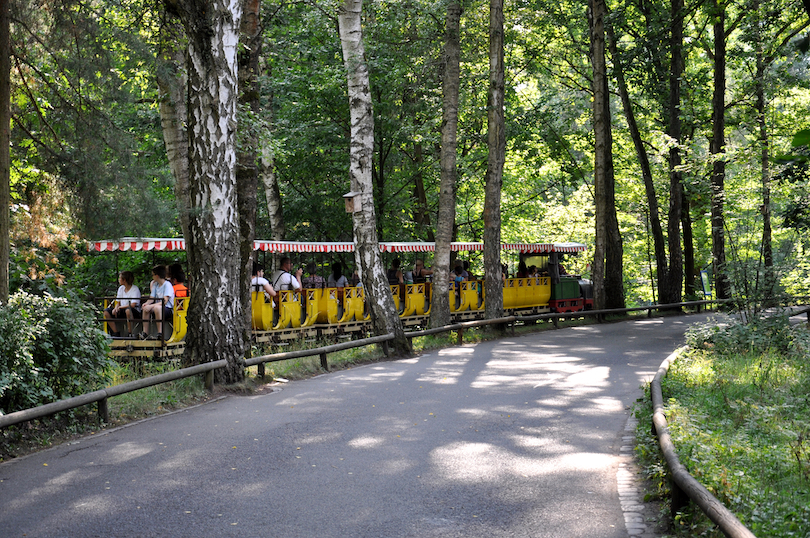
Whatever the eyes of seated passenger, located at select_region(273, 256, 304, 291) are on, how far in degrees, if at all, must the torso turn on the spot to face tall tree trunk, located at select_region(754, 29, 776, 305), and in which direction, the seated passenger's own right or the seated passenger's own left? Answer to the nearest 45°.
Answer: approximately 45° to the seated passenger's own right

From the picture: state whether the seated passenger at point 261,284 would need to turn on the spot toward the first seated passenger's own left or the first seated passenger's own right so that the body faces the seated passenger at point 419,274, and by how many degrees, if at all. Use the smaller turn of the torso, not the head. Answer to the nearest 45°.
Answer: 0° — they already face them

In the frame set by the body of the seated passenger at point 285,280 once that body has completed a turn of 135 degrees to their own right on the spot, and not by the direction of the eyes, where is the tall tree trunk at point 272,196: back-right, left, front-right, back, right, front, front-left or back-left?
back

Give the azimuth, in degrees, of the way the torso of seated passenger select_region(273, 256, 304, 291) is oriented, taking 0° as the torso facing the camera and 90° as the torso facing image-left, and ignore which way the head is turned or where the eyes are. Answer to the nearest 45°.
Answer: approximately 225°

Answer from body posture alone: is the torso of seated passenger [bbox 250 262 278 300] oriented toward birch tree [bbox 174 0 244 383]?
no

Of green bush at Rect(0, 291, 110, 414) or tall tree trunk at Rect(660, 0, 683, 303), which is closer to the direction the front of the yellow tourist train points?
the tall tree trunk

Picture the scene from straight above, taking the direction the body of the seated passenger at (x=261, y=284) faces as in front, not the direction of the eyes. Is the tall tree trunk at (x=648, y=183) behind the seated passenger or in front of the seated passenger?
in front

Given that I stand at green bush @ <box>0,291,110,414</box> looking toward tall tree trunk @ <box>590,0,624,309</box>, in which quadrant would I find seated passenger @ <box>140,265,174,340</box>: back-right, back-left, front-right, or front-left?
front-left

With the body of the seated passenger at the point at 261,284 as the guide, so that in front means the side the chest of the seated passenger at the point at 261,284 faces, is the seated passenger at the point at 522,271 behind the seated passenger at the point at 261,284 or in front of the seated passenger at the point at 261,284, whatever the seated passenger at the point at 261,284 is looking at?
in front

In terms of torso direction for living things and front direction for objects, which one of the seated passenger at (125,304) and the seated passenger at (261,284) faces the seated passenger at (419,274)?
the seated passenger at (261,284)

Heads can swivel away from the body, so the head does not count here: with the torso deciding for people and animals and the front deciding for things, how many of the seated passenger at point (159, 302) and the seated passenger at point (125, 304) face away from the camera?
0

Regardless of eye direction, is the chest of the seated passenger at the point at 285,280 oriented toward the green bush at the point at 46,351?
no

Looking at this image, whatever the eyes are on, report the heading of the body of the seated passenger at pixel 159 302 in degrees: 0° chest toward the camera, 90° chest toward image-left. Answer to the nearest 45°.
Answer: approximately 45°

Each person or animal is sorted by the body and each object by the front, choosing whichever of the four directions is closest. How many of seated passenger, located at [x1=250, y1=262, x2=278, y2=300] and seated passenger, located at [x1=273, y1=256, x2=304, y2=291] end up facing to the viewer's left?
0

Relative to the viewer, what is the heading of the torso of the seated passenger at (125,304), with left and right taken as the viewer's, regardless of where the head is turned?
facing the viewer and to the left of the viewer

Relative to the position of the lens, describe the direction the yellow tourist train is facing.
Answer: facing away from the viewer and to the right of the viewer

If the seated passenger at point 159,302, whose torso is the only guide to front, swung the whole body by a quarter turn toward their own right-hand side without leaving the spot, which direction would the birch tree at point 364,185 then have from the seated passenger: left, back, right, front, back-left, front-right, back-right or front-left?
back-right
